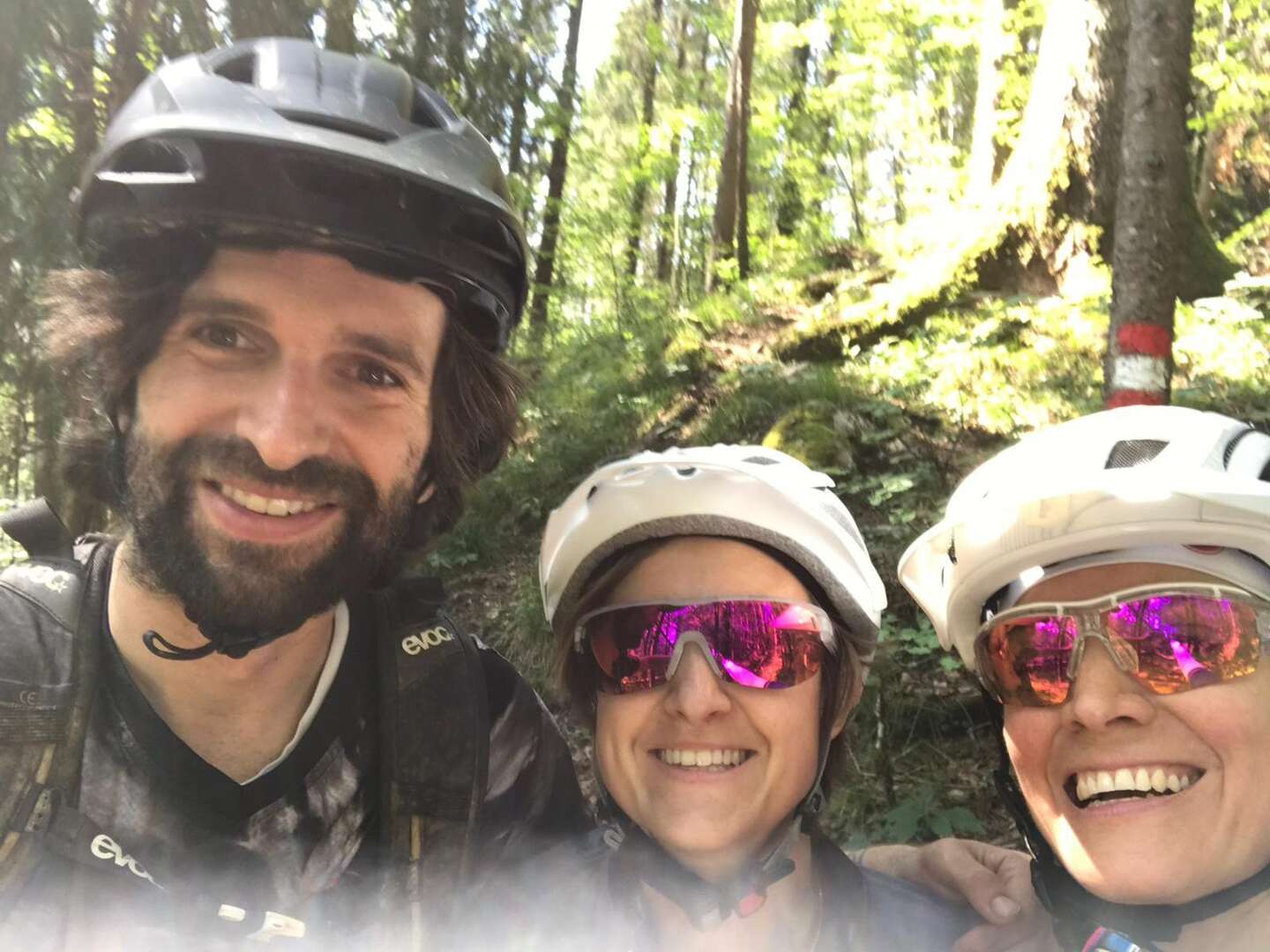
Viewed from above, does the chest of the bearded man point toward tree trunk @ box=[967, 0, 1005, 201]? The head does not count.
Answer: no

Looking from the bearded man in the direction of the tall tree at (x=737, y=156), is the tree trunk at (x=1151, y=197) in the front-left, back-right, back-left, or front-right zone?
front-right

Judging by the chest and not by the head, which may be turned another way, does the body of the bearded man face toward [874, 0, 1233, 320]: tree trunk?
no

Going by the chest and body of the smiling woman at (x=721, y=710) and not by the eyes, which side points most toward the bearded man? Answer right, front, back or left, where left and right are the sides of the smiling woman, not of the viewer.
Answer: right

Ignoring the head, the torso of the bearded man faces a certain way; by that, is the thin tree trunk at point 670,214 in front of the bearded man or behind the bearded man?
behind

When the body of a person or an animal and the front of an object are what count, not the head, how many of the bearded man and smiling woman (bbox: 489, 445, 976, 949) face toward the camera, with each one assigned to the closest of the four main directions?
2

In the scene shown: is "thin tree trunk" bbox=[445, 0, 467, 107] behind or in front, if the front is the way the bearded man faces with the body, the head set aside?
behind

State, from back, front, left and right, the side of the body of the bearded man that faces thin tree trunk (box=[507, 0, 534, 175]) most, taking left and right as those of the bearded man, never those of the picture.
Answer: back

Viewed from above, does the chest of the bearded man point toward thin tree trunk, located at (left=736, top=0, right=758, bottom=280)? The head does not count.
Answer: no

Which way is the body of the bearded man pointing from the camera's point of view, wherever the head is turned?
toward the camera

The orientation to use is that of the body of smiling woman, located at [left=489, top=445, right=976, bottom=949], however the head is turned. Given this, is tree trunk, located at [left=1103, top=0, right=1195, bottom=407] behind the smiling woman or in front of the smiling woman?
behind

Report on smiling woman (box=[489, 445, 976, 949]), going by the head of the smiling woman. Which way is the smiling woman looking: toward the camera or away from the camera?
toward the camera

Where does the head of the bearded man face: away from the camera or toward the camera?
toward the camera
